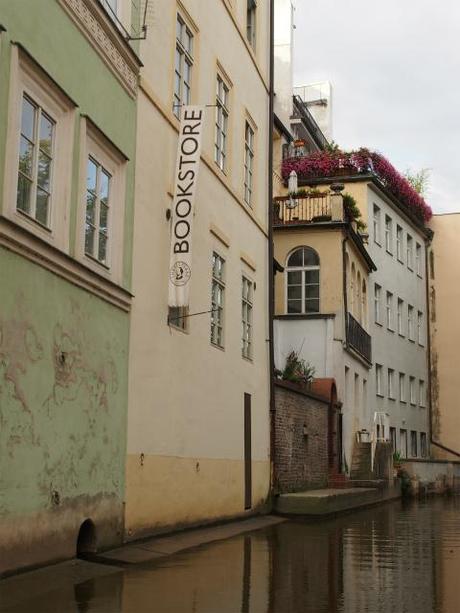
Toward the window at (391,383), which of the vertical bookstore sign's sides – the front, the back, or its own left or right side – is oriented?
back

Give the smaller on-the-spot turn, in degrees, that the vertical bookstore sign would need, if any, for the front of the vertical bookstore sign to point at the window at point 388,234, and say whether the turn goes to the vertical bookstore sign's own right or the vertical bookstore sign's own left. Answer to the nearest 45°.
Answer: approximately 180°

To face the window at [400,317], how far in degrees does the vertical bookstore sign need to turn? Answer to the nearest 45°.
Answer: approximately 180°

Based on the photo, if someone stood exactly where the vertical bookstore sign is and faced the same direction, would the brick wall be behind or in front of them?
behind

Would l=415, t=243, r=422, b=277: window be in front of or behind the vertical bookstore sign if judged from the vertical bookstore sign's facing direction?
behind

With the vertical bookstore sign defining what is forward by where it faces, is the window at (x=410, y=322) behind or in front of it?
behind

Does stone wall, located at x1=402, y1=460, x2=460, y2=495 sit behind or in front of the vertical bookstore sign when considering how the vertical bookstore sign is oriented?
behind

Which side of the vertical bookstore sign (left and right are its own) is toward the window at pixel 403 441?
back

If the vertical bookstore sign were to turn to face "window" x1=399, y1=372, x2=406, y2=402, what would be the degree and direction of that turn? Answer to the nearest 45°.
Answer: approximately 180°

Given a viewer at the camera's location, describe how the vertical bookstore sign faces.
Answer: facing the viewer
